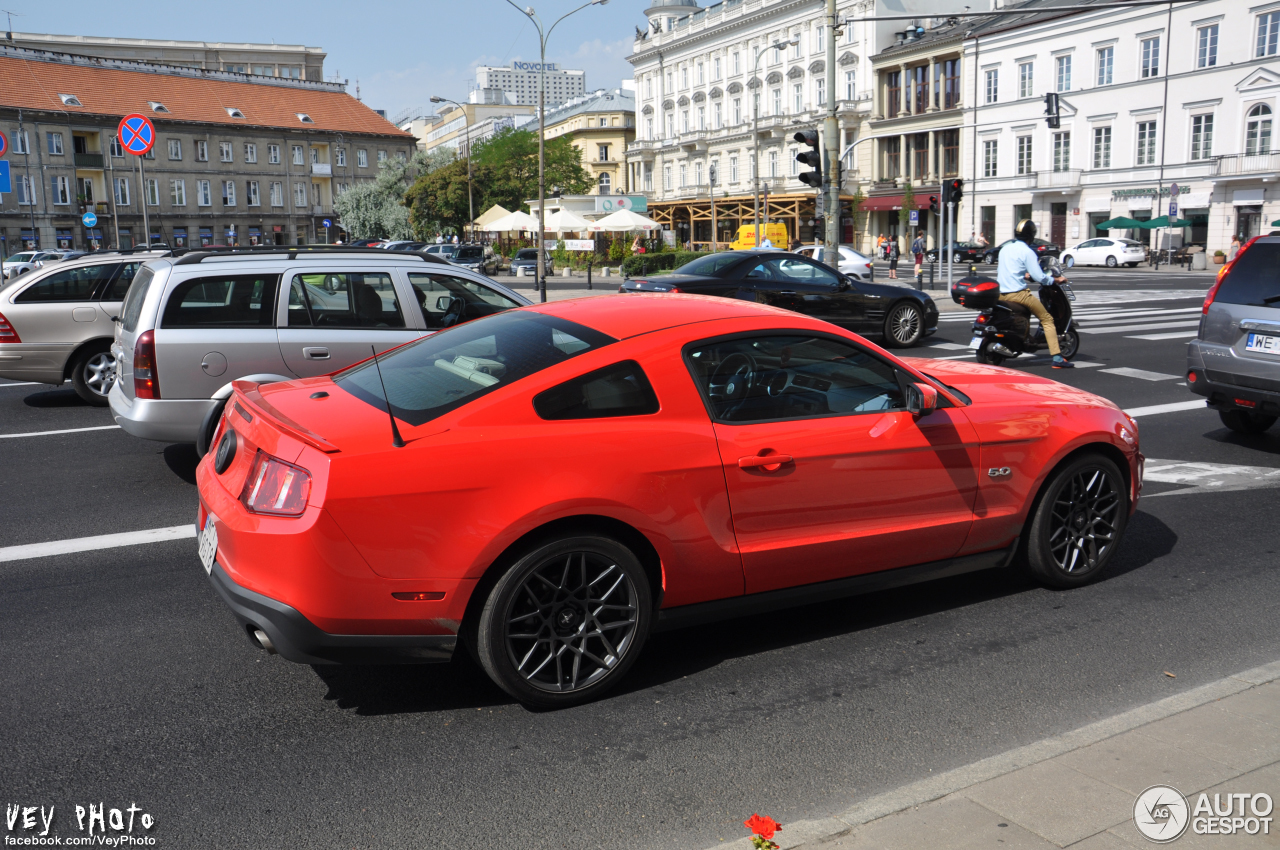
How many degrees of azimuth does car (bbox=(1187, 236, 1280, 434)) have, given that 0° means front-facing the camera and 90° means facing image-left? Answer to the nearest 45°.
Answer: approximately 225°

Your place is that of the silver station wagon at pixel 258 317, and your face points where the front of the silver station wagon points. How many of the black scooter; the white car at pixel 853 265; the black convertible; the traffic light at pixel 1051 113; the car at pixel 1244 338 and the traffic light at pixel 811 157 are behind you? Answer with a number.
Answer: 0

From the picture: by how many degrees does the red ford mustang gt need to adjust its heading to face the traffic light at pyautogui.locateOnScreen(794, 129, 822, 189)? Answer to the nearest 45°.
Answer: approximately 45° to its left

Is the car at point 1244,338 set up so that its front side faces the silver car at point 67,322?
no

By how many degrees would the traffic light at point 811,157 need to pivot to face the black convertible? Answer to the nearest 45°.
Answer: approximately 45° to its left

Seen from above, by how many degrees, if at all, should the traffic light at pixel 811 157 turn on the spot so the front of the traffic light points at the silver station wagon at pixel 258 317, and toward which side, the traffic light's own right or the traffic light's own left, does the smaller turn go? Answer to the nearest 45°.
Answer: approximately 45° to the traffic light's own left

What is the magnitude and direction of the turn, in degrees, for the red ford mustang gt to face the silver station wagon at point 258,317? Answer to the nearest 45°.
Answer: approximately 90° to its left

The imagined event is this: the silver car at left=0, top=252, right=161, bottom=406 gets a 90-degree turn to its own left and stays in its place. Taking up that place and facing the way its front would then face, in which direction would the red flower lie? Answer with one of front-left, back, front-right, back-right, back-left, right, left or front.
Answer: back

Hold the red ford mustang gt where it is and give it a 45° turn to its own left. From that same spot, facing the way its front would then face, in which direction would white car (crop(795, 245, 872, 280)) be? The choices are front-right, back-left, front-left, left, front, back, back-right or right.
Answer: front

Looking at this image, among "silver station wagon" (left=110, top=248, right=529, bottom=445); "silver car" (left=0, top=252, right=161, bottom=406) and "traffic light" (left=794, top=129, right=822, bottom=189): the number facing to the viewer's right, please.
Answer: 2

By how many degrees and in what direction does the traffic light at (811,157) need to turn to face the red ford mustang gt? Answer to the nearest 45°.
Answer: approximately 45° to its left

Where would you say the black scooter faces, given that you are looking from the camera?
facing away from the viewer and to the right of the viewer

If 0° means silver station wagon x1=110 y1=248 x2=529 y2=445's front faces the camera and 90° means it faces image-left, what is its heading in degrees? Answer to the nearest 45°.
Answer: approximately 270°

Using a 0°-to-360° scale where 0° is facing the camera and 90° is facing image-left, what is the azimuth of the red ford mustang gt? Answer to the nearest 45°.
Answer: approximately 225°

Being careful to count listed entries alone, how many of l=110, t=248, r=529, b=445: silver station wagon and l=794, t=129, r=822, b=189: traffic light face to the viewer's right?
1

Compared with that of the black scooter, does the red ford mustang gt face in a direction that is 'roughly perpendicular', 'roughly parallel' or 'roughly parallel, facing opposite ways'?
roughly parallel

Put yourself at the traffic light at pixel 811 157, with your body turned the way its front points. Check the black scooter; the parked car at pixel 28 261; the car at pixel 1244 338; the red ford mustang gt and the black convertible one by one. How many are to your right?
1

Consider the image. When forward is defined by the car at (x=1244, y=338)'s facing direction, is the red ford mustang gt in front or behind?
behind

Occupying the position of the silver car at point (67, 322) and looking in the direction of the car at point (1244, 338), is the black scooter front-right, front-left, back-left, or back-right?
front-left

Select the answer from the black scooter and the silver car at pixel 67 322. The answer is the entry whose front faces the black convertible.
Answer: the silver car

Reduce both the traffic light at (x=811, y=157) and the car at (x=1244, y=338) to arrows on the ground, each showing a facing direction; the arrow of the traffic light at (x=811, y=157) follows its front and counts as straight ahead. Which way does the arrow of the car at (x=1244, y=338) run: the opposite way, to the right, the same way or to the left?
the opposite way

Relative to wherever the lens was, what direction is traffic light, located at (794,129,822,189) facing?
facing the viewer and to the left of the viewer
